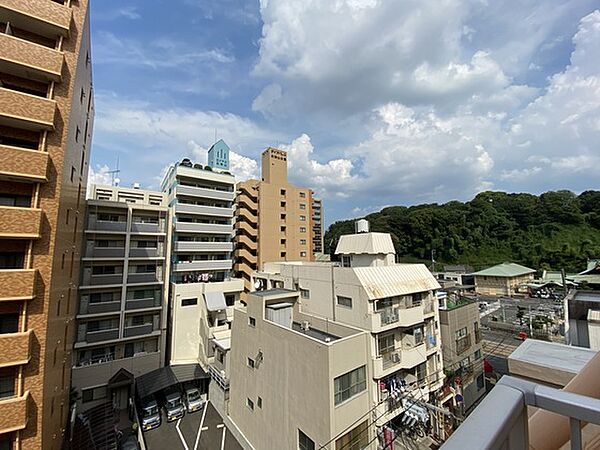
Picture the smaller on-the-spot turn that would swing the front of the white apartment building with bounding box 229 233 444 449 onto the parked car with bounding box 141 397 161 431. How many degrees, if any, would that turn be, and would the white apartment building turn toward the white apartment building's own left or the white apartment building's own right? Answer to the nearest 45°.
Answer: approximately 135° to the white apartment building's own right

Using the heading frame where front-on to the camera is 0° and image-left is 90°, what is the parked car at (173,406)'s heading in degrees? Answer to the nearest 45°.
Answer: approximately 0°

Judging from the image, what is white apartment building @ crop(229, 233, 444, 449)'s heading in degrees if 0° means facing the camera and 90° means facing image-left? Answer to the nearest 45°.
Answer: approximately 315°

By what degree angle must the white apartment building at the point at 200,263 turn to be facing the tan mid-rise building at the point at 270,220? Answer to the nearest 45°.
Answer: approximately 135° to its left
